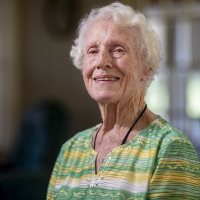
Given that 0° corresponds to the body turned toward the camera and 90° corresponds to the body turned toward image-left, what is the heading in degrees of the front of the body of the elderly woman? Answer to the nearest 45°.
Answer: approximately 45°

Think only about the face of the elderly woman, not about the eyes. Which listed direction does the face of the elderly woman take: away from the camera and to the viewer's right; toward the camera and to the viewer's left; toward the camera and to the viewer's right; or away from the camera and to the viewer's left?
toward the camera and to the viewer's left
